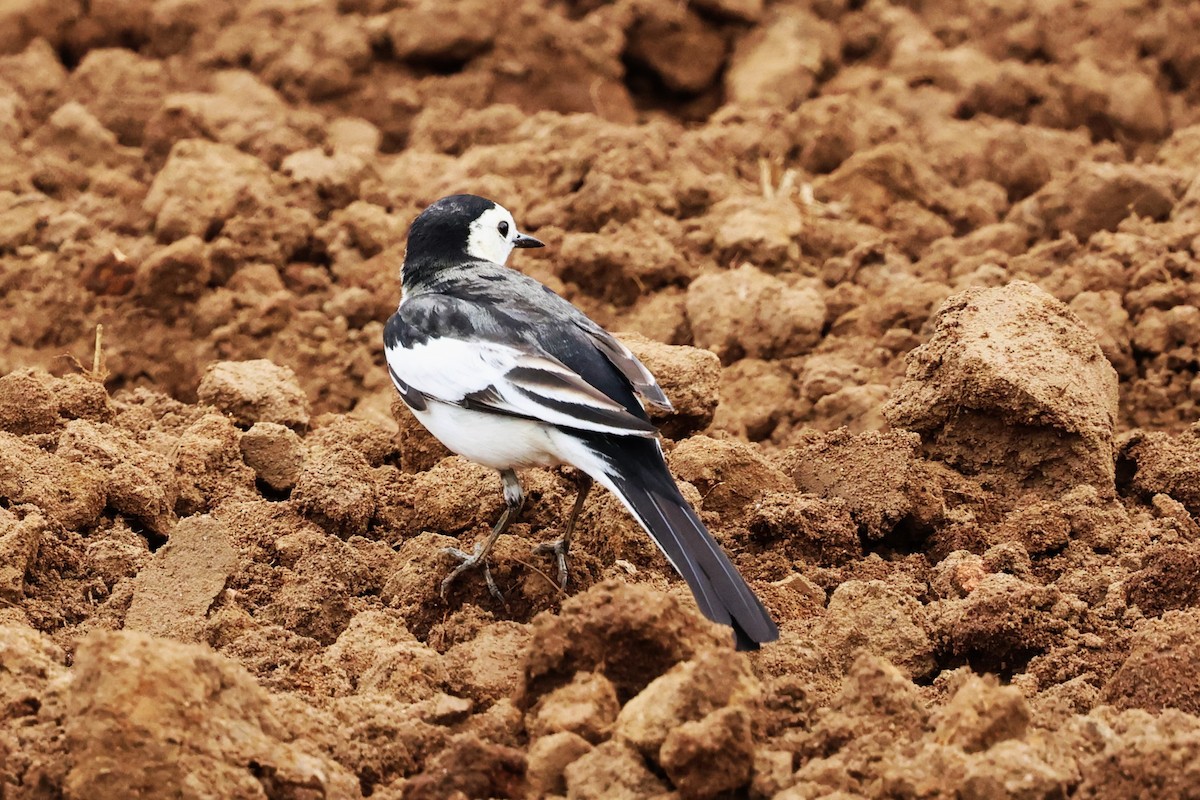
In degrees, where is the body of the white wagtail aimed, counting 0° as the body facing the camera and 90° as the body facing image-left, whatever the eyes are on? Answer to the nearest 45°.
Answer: approximately 135°
